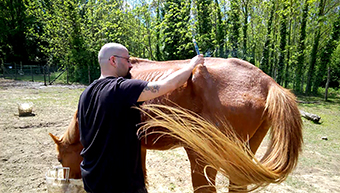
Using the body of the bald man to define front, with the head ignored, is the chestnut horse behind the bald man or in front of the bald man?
in front

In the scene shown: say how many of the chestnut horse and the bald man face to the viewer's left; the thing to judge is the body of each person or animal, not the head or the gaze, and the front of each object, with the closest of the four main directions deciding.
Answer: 1

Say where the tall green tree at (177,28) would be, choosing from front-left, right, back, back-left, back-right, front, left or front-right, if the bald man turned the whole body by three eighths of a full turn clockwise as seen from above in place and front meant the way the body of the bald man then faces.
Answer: back

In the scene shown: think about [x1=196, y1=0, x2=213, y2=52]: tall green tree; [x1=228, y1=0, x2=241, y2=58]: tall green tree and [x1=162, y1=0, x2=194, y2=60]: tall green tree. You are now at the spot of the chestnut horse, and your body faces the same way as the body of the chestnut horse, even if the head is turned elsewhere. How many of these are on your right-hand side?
3

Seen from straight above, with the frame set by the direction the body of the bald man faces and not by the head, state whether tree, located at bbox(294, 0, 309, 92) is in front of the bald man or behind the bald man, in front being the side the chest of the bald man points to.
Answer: in front

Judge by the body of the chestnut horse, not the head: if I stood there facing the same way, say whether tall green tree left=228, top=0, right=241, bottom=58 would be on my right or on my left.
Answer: on my right

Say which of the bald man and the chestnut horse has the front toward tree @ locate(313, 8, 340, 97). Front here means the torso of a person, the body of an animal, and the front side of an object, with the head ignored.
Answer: the bald man

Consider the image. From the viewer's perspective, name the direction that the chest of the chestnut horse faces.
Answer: to the viewer's left

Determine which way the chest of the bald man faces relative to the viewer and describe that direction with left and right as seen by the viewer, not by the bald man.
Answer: facing away from the viewer and to the right of the viewer

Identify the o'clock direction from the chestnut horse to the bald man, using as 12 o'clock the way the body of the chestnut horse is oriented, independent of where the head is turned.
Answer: The bald man is roughly at 11 o'clock from the chestnut horse.

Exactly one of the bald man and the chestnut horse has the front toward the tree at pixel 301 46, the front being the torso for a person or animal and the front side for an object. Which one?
the bald man

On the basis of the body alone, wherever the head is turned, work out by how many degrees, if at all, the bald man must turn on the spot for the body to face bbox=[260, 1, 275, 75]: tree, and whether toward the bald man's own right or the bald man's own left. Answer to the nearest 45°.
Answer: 0° — they already face it

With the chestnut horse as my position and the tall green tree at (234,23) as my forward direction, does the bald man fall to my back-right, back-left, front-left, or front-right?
back-left

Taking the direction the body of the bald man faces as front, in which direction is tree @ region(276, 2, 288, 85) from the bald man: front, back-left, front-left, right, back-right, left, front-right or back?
front
